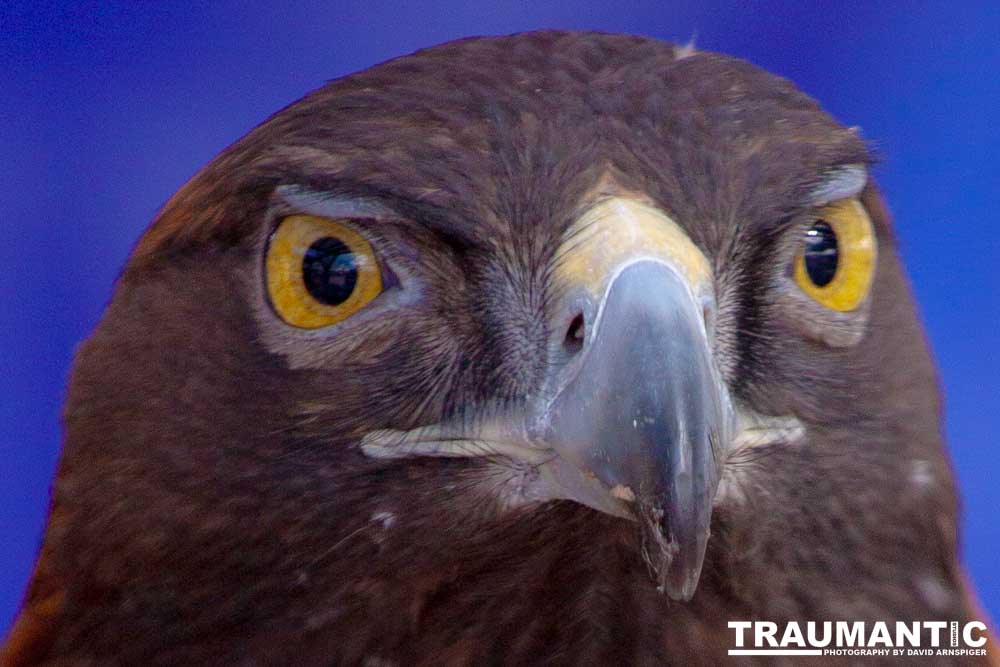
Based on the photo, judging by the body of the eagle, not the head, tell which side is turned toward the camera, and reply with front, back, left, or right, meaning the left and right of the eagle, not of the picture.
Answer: front
